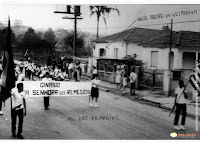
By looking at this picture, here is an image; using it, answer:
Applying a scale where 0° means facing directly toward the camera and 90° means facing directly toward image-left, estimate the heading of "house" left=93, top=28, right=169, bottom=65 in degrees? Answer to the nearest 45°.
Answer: approximately 45°

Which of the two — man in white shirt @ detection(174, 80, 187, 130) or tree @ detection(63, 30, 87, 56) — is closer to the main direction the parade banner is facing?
the man in white shirt

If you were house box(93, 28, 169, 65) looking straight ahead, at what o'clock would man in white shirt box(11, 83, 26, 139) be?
The man in white shirt is roughly at 11 o'clock from the house.

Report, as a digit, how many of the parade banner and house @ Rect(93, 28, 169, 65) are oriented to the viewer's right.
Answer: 0

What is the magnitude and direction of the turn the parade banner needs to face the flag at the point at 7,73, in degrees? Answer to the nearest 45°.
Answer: approximately 45° to its right

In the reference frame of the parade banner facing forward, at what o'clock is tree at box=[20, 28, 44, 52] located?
The tree is roughly at 5 o'clock from the parade banner.

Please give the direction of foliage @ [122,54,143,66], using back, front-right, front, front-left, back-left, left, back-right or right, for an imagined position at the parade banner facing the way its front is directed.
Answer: back-left

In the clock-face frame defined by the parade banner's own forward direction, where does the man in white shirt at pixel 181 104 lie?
The man in white shirt is roughly at 10 o'clock from the parade banner.
